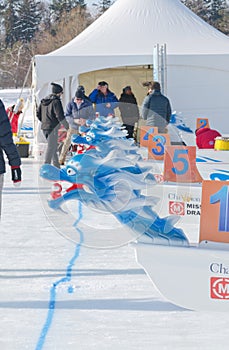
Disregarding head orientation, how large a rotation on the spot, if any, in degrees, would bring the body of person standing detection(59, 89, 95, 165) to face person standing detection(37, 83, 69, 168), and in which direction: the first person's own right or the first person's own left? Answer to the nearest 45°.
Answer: approximately 135° to the first person's own right

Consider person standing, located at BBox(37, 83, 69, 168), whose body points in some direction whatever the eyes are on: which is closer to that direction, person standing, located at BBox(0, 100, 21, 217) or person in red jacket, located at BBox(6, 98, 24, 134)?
the person in red jacket

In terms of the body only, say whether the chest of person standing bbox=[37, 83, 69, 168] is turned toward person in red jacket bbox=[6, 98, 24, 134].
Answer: no

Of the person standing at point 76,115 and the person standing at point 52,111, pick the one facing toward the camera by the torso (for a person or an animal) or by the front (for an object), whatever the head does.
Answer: the person standing at point 76,115

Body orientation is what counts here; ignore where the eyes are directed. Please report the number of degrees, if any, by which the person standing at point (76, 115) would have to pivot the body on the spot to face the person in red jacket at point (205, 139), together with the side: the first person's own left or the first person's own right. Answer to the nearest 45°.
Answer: approximately 90° to the first person's own left

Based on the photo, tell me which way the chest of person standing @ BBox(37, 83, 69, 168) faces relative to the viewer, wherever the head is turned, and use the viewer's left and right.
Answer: facing away from the viewer and to the right of the viewer

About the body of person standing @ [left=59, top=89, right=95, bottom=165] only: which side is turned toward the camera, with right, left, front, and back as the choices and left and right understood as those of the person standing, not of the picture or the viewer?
front

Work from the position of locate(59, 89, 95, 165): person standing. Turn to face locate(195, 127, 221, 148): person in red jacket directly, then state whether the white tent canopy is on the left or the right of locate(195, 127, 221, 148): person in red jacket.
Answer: left

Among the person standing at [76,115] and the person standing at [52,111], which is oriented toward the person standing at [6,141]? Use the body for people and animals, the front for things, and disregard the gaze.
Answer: the person standing at [76,115]

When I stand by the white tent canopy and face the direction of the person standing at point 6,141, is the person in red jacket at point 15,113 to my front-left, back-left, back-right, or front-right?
front-right

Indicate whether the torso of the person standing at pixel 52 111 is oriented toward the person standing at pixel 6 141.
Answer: no
